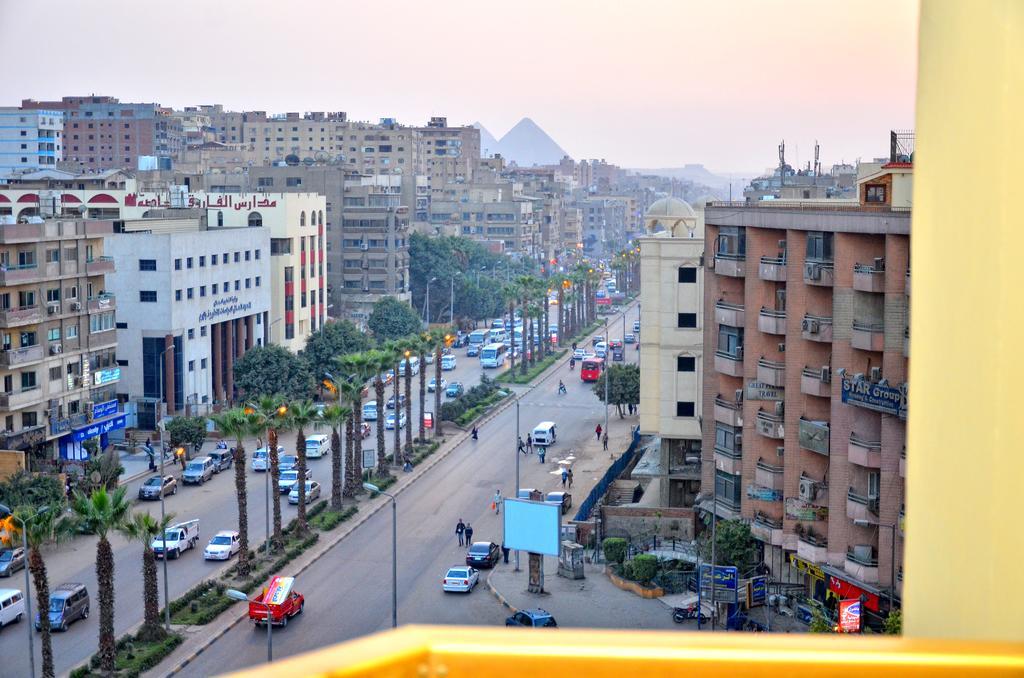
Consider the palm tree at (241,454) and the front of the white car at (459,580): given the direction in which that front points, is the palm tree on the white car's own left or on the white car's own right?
on the white car's own left

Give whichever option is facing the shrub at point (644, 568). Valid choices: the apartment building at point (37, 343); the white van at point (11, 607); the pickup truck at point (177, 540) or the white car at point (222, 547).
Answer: the apartment building

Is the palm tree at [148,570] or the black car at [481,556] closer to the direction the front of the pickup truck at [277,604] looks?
the black car

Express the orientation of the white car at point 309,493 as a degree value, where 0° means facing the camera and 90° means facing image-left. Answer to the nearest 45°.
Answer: approximately 45°

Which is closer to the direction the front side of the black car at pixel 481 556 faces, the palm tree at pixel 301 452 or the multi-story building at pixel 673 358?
the multi-story building

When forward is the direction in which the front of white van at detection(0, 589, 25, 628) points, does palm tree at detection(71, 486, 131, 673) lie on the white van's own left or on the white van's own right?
on the white van's own left

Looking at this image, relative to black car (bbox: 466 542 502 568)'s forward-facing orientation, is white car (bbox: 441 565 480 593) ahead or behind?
behind

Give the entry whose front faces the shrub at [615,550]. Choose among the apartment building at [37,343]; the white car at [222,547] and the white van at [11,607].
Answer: the apartment building

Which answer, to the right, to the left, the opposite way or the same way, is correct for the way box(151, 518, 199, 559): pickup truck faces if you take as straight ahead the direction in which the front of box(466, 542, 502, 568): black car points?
the opposite way

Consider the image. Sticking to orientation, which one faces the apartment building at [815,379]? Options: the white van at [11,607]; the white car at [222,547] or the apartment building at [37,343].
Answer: the apartment building at [37,343]

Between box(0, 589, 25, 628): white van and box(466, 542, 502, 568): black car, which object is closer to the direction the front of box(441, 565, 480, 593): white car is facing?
the black car

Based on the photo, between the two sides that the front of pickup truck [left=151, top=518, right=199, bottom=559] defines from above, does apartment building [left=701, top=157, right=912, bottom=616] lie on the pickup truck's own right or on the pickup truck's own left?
on the pickup truck's own left

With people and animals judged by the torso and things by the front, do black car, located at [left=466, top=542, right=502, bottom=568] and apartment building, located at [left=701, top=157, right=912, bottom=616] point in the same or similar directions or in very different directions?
very different directions

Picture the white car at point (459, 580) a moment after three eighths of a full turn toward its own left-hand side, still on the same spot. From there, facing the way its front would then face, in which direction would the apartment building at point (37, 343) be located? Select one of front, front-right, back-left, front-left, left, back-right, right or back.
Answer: front-right

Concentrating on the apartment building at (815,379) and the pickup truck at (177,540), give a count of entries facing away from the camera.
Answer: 0

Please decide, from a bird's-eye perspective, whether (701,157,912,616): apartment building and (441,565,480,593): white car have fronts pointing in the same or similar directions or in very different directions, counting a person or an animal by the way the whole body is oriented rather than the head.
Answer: very different directions

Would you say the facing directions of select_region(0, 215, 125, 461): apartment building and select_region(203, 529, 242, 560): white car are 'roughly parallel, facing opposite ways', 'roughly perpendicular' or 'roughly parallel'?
roughly perpendicular

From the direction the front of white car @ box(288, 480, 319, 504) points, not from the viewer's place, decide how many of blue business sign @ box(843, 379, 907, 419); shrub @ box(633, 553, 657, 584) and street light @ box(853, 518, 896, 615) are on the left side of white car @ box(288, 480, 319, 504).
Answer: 3

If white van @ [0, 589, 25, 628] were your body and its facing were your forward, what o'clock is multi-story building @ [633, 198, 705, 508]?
The multi-story building is roughly at 7 o'clock from the white van.
